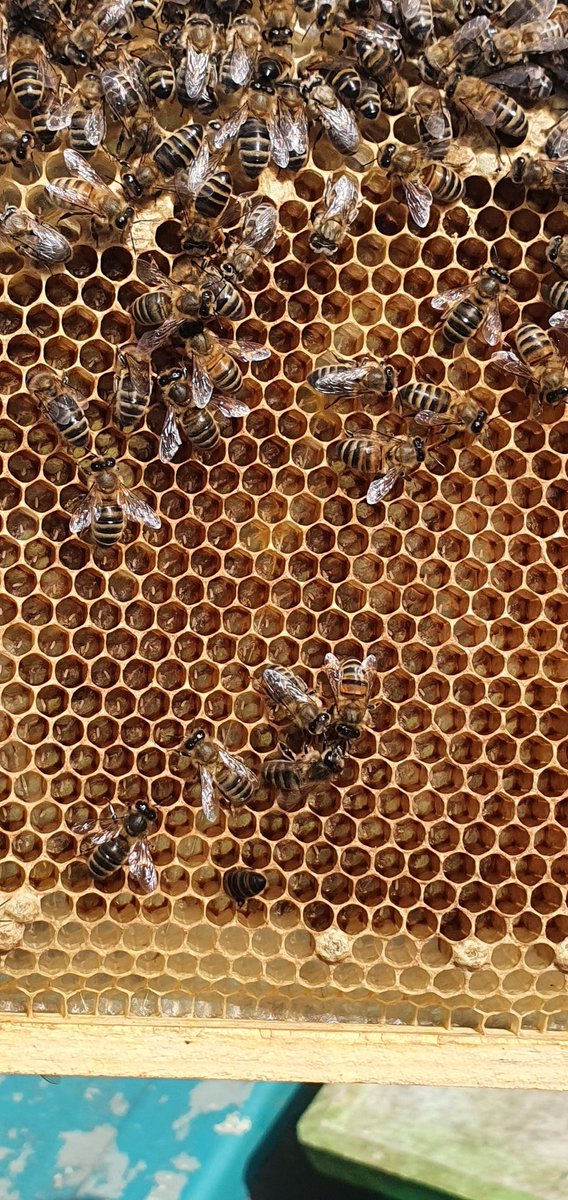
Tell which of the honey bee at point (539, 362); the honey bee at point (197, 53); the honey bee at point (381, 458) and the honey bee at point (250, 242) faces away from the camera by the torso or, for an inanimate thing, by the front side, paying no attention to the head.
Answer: the honey bee at point (197, 53)

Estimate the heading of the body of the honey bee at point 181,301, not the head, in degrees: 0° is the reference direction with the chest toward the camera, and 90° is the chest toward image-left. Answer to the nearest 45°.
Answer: approximately 270°

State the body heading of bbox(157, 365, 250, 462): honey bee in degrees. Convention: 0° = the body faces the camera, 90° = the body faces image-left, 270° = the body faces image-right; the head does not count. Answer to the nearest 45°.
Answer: approximately 135°

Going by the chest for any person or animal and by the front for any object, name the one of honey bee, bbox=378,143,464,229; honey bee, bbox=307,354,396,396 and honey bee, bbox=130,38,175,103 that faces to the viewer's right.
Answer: honey bee, bbox=307,354,396,396

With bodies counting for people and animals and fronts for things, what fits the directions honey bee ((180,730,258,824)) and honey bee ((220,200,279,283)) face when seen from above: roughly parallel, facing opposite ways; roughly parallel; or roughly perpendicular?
roughly perpendicular

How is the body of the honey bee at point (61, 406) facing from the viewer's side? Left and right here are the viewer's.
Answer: facing away from the viewer and to the left of the viewer

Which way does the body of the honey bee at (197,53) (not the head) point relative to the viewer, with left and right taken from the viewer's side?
facing away from the viewer
